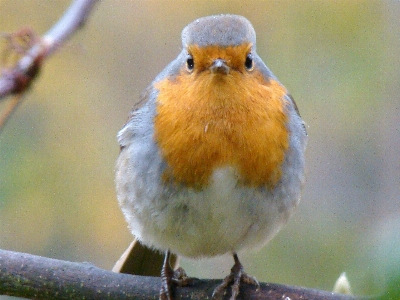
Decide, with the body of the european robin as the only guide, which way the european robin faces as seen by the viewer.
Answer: toward the camera
